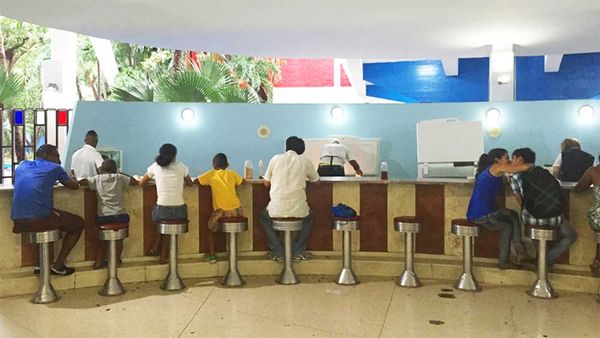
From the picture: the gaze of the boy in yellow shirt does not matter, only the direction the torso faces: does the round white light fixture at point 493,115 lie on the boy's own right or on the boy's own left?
on the boy's own right

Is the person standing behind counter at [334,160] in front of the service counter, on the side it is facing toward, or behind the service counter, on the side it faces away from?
behind

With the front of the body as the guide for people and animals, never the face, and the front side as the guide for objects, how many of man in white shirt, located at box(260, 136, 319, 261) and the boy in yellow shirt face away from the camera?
2

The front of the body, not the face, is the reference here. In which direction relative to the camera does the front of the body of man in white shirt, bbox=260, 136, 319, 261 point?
away from the camera

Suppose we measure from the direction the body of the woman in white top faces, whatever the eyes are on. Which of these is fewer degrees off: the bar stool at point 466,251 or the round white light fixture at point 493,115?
the round white light fixture

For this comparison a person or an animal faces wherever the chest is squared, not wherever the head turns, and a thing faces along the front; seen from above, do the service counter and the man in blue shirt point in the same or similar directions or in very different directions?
very different directions

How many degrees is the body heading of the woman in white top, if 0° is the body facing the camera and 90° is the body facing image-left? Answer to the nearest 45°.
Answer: approximately 180°

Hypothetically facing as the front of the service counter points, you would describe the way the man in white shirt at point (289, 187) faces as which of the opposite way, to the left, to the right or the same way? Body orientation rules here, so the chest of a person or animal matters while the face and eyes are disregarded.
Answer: the opposite way
